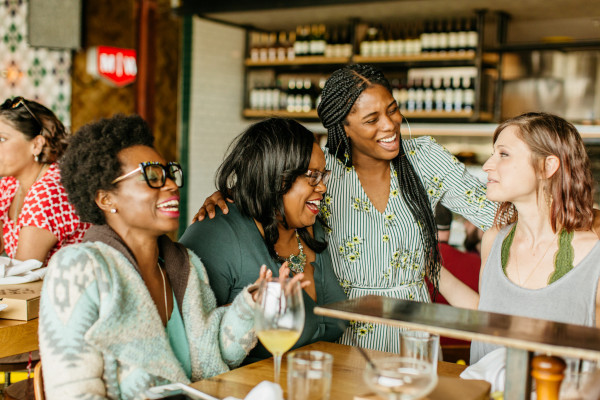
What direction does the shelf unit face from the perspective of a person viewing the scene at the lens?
facing the viewer

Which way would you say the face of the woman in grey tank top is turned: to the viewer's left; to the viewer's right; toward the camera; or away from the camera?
to the viewer's left

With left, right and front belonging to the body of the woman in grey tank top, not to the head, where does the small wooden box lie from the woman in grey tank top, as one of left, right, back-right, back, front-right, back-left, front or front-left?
front-right

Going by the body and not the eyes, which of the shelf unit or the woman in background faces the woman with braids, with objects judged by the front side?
the shelf unit

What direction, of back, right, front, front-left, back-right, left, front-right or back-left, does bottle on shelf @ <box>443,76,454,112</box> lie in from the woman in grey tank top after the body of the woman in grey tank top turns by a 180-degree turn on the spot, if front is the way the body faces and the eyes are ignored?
front-left

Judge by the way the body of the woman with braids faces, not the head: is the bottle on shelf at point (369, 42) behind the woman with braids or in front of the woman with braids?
behind

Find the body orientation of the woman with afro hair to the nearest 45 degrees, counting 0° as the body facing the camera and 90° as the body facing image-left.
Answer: approximately 315°

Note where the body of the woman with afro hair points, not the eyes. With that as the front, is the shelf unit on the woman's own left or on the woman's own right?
on the woman's own left

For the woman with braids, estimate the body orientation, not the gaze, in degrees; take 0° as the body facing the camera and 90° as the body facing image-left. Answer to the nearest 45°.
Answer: approximately 0°

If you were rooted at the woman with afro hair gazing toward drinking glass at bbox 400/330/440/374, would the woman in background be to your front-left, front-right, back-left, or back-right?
back-left

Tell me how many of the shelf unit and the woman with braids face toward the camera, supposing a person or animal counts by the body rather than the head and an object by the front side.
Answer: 2

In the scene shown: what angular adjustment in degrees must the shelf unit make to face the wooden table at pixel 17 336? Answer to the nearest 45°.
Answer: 0° — it already faces it
